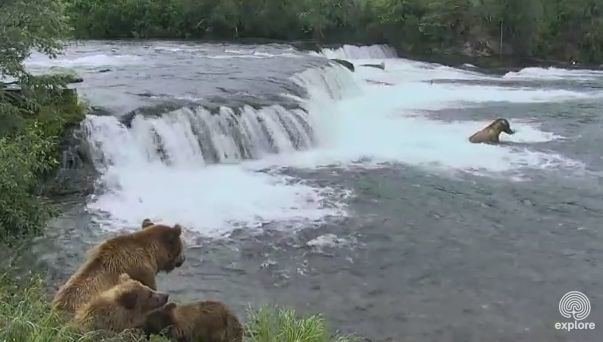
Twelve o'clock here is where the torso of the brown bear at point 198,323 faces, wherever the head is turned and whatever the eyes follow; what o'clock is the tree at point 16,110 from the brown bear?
The tree is roughly at 2 o'clock from the brown bear.

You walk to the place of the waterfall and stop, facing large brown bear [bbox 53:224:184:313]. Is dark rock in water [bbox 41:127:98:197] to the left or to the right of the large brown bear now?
right

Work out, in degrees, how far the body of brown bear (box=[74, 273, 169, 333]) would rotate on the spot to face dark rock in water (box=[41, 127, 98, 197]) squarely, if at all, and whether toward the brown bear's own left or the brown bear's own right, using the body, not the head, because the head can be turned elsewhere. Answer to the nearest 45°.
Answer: approximately 90° to the brown bear's own left

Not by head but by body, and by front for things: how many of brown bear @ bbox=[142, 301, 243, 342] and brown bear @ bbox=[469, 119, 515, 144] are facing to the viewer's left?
1

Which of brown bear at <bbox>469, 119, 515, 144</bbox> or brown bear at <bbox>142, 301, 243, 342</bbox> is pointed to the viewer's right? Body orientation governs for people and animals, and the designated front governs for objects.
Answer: brown bear at <bbox>469, 119, 515, 144</bbox>

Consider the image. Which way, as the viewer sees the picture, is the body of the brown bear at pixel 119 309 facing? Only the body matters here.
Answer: to the viewer's right

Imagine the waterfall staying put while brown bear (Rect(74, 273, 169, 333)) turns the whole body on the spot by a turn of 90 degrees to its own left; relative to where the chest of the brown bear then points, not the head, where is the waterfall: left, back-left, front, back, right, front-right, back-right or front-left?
front

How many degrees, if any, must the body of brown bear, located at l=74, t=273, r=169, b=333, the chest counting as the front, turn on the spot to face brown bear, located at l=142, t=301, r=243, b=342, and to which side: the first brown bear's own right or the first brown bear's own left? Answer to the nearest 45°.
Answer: approximately 45° to the first brown bear's own left

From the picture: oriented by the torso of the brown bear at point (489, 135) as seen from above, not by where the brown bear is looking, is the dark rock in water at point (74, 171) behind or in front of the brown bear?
behind

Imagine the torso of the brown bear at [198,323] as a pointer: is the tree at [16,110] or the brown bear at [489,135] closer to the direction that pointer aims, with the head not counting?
the tree

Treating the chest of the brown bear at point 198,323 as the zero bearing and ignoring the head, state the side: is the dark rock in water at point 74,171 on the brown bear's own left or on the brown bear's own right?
on the brown bear's own right

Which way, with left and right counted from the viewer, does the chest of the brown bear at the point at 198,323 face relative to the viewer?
facing to the left of the viewer

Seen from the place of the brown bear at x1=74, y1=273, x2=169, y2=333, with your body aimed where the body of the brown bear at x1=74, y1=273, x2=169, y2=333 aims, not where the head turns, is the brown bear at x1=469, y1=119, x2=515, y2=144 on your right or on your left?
on your left

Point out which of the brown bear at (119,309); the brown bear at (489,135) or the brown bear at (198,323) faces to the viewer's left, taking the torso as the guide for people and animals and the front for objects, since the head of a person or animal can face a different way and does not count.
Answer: the brown bear at (198,323)

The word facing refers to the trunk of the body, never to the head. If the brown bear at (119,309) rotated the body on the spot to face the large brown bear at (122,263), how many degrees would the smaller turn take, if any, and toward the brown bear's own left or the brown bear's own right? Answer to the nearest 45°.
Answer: approximately 90° to the brown bear's own left

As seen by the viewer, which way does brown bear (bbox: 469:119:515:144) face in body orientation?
to the viewer's right

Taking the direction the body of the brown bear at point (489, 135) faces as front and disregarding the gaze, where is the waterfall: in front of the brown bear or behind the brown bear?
behind

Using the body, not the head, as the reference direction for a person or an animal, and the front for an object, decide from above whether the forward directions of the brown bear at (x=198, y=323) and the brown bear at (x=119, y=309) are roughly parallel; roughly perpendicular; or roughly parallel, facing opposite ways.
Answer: roughly parallel, facing opposite ways
